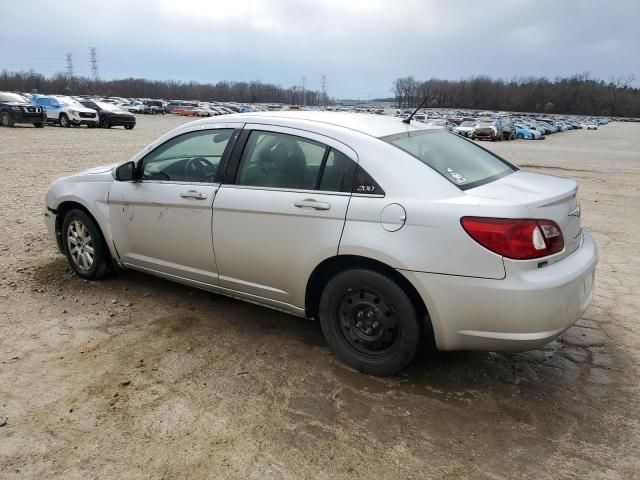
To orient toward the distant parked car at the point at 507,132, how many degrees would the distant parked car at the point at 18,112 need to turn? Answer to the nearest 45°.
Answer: approximately 45° to its left

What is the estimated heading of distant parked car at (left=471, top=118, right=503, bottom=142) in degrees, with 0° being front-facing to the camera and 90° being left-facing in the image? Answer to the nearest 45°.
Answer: approximately 45°

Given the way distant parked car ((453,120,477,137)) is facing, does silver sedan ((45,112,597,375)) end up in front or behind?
in front

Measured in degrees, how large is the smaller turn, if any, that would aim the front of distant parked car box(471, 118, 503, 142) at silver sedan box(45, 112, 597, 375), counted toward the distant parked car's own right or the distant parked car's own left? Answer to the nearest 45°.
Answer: approximately 45° to the distant parked car's own left

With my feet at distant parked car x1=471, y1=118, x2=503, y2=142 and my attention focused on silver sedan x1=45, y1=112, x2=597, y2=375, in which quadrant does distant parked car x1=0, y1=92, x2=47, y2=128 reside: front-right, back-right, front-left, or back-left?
front-right

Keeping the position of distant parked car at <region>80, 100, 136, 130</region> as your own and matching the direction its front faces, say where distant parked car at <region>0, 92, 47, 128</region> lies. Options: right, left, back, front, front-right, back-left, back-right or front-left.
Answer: right

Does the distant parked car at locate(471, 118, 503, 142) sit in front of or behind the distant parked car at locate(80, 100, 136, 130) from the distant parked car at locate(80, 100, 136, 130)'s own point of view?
in front

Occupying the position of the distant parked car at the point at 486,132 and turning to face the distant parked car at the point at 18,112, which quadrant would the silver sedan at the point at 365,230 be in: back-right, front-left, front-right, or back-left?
front-left

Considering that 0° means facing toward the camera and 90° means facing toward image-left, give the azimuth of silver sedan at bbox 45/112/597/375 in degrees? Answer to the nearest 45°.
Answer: approximately 135°

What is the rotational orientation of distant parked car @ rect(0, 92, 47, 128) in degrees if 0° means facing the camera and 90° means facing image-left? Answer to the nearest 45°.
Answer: approximately 315°

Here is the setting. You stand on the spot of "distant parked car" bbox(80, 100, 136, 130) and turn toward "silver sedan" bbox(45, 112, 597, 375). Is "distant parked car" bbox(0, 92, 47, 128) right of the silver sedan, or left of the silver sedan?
right

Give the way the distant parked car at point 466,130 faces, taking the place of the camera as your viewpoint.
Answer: facing the viewer and to the left of the viewer

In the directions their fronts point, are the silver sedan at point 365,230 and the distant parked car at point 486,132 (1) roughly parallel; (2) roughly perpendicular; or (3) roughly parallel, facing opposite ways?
roughly perpendicular

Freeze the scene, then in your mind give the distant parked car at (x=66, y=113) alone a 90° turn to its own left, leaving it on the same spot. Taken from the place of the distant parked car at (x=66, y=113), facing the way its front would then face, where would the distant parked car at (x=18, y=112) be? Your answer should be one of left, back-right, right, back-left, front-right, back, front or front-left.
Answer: back
